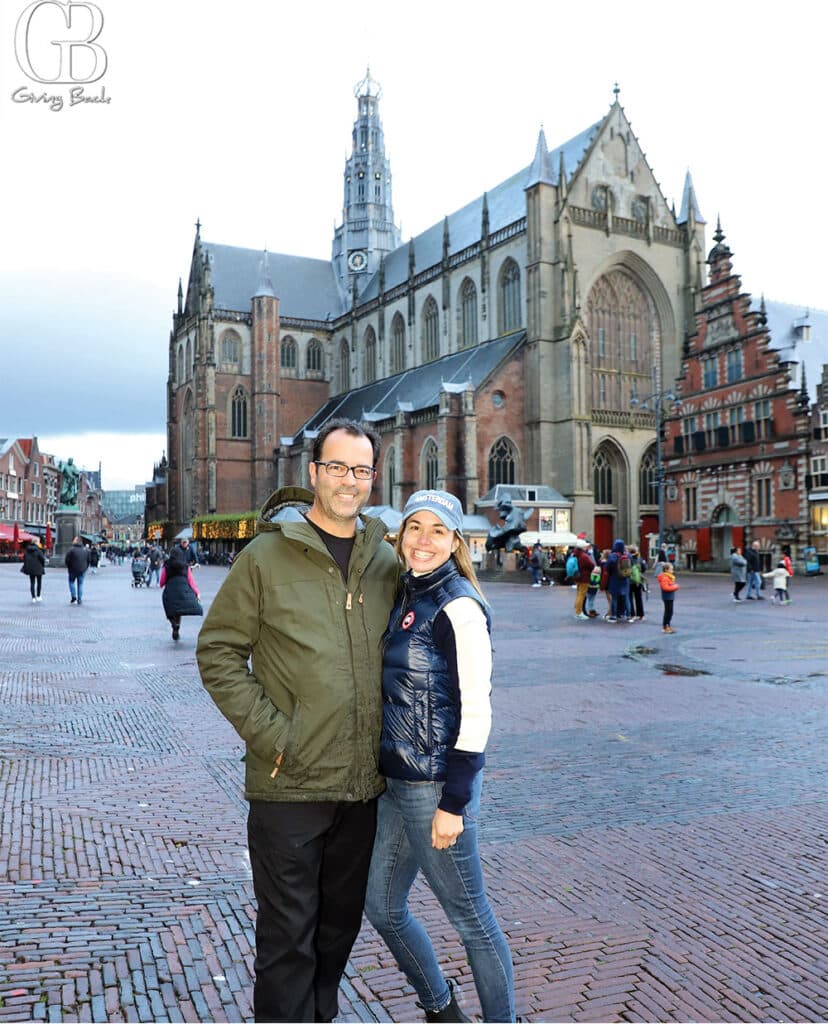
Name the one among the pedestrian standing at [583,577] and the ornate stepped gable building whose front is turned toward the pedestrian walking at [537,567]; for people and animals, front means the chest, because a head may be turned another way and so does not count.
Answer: the ornate stepped gable building

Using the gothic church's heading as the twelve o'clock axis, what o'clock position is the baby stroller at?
The baby stroller is roughly at 3 o'clock from the gothic church.

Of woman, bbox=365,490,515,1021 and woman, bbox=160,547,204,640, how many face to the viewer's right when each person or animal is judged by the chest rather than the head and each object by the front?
0

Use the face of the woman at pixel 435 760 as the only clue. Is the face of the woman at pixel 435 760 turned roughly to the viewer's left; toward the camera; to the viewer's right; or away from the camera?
toward the camera

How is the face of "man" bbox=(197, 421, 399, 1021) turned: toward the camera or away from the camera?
toward the camera

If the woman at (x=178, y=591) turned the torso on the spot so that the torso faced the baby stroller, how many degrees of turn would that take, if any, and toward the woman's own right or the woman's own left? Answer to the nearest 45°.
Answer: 0° — they already face it

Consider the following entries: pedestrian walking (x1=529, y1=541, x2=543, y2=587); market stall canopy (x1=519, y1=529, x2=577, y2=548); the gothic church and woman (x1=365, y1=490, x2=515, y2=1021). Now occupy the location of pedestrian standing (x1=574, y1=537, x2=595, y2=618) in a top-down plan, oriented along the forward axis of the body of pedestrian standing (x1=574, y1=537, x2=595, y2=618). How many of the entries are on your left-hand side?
3

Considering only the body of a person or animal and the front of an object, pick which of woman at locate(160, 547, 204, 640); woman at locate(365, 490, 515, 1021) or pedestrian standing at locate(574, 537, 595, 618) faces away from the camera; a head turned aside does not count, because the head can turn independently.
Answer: woman at locate(160, 547, 204, 640)

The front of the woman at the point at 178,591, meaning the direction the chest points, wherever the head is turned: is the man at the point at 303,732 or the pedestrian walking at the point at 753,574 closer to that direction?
the pedestrian walking

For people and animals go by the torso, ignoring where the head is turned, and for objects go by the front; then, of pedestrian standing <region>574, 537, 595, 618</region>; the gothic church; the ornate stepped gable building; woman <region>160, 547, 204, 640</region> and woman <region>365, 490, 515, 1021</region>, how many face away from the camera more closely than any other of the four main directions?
1

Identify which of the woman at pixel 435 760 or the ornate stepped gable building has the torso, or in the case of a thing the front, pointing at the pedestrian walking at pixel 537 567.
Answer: the ornate stepped gable building

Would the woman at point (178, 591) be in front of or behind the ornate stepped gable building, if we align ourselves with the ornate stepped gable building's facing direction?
in front
